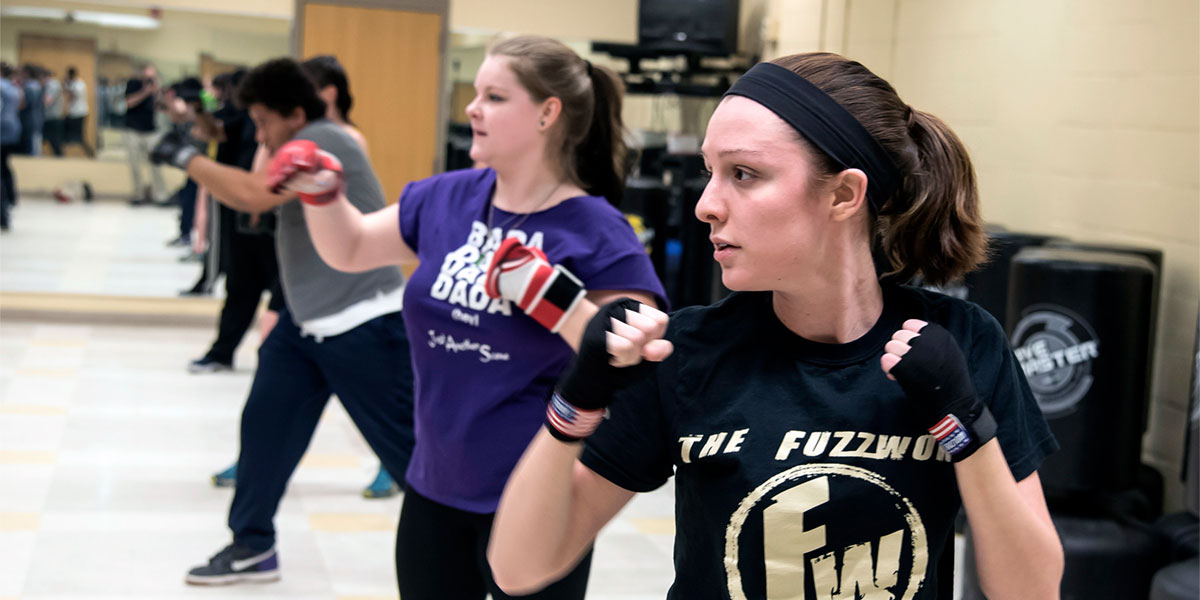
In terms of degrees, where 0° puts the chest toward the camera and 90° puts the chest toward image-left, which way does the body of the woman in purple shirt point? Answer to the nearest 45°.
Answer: approximately 45°

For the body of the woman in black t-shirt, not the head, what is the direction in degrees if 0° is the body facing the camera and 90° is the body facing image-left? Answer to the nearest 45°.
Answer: approximately 0°

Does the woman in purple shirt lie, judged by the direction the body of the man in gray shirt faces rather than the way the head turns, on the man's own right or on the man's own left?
on the man's own left

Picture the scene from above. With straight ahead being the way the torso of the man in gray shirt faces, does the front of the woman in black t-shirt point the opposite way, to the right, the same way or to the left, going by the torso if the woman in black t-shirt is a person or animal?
to the left

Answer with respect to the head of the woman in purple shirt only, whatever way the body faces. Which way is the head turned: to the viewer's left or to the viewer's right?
to the viewer's left

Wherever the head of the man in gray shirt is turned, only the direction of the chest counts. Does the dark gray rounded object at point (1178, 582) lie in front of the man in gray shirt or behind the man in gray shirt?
behind

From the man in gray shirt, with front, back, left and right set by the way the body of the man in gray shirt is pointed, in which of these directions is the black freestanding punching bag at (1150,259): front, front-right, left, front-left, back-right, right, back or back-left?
back

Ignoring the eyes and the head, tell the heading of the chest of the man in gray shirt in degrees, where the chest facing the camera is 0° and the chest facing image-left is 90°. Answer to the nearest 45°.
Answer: approximately 90°

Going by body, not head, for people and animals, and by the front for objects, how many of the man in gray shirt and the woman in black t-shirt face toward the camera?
1

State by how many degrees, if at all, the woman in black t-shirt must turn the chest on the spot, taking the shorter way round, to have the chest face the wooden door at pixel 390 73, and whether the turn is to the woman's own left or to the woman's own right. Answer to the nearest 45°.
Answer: approximately 180°
